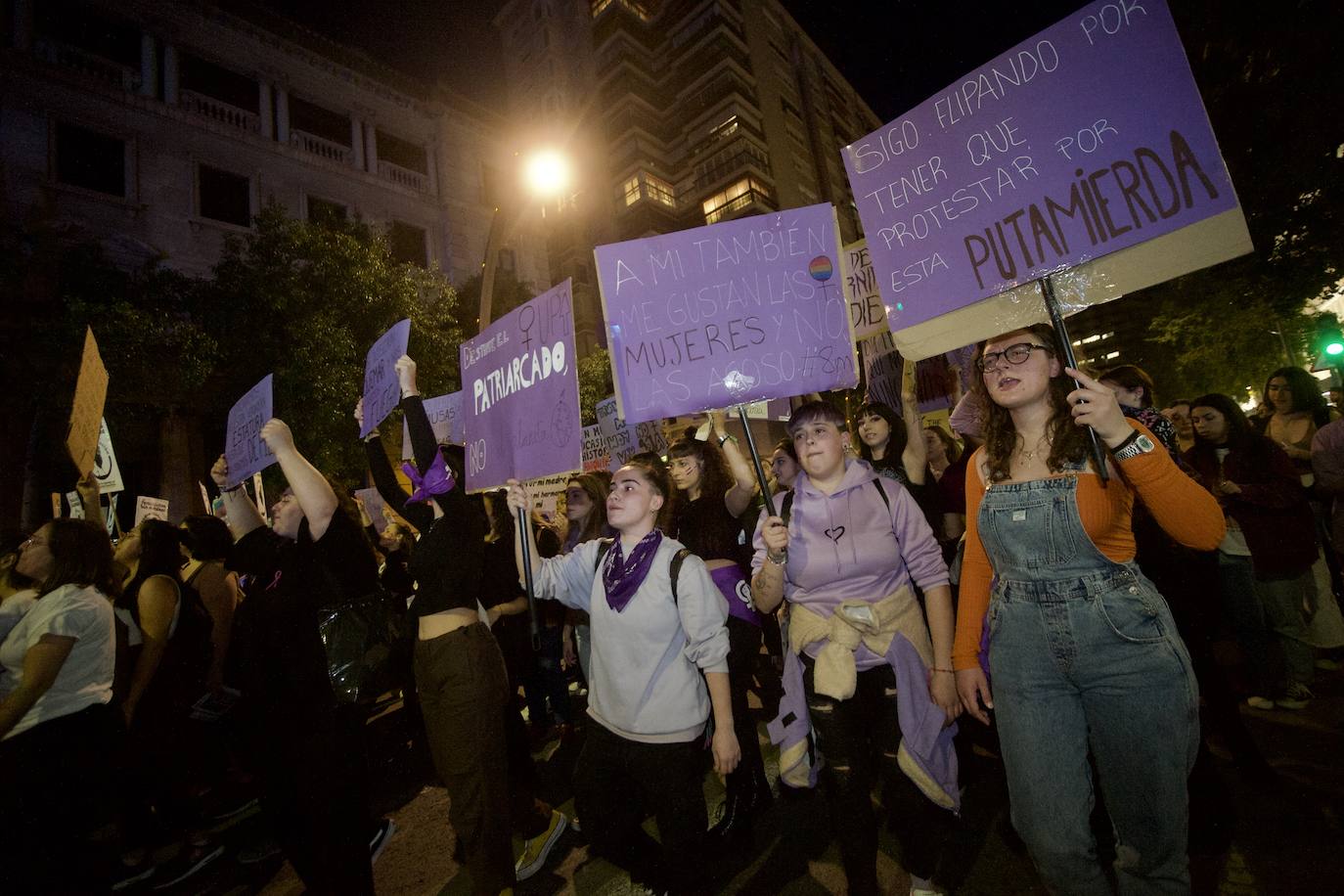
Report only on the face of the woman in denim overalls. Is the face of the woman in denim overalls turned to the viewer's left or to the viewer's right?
to the viewer's left

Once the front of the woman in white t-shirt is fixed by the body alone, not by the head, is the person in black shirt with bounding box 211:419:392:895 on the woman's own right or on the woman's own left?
on the woman's own left

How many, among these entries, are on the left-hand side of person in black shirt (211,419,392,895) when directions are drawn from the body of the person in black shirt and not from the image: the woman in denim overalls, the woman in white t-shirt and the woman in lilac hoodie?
2

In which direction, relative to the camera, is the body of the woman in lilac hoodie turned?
toward the camera

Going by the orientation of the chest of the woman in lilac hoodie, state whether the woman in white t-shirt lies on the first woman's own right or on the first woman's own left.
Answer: on the first woman's own right

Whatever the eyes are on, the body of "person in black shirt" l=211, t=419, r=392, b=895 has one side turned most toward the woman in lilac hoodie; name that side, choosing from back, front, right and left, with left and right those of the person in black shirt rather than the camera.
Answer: left
